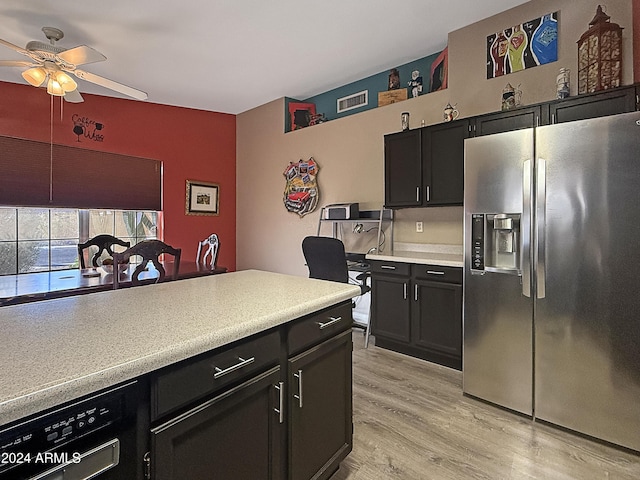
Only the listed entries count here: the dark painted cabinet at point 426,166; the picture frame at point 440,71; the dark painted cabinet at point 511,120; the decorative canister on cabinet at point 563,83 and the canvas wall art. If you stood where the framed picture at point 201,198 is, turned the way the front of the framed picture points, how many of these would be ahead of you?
5

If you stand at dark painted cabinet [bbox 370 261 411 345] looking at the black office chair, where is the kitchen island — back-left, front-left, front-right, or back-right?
front-left

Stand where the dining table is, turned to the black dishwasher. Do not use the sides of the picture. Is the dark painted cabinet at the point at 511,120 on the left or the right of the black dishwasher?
left

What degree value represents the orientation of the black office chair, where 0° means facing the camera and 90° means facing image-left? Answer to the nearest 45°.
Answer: approximately 225°

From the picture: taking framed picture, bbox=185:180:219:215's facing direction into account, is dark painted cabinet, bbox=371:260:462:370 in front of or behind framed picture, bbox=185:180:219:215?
in front

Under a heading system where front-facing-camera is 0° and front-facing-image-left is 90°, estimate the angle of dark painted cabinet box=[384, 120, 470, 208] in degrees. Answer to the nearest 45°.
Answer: approximately 45°

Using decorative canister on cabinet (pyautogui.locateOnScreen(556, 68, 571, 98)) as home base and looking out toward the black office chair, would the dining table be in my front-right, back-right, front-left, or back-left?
front-left

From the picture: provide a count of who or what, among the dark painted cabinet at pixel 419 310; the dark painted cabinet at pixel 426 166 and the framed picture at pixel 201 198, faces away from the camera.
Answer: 0

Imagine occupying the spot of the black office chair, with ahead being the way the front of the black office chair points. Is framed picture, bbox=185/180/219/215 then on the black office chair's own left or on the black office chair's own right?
on the black office chair's own left

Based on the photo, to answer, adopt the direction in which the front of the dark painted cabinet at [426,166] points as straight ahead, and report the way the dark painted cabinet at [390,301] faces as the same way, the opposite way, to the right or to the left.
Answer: the same way

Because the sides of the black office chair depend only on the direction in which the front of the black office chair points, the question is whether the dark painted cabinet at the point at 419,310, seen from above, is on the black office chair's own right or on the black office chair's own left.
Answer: on the black office chair's own right

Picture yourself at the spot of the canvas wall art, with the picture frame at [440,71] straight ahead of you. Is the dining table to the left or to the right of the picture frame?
left

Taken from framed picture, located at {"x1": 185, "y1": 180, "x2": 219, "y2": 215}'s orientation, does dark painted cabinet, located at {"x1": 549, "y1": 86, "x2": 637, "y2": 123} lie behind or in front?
in front

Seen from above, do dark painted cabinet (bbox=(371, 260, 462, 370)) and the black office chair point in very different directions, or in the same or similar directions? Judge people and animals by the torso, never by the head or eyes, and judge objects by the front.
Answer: very different directions
